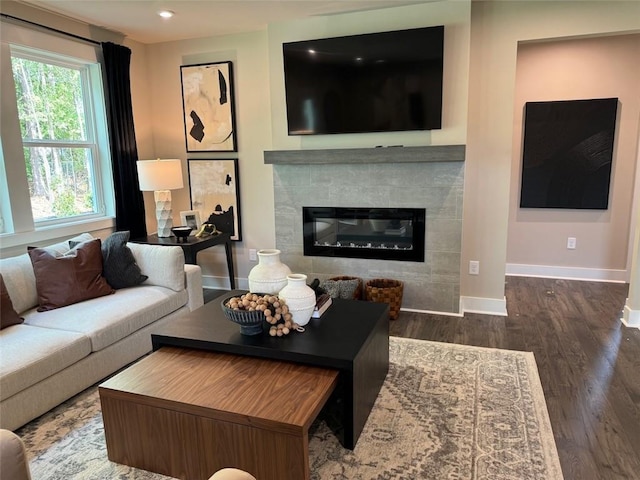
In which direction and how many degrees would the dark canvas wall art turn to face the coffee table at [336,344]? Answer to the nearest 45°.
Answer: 0° — it already faces it

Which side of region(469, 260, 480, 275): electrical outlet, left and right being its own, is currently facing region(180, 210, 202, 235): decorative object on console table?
right

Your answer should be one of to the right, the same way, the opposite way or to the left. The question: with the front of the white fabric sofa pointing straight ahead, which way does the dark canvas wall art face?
to the right

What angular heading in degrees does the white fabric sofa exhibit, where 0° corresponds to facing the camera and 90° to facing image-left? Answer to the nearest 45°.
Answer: approximately 315°

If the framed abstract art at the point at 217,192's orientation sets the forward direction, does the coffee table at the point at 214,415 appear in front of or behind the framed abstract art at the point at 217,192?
in front

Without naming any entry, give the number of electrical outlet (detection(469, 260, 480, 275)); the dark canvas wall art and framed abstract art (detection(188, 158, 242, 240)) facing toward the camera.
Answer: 3

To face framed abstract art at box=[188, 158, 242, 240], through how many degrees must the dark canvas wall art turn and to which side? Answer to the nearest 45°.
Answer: approximately 45° to its right

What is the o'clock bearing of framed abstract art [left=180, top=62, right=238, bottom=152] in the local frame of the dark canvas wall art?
The framed abstract art is roughly at 2 o'clock from the dark canvas wall art.

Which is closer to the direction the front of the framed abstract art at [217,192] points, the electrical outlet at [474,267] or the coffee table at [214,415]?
the coffee table

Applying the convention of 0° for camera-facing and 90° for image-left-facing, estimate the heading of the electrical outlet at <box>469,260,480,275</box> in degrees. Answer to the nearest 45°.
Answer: approximately 0°

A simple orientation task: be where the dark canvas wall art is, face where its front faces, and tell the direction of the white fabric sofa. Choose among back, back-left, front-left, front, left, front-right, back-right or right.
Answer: front-right

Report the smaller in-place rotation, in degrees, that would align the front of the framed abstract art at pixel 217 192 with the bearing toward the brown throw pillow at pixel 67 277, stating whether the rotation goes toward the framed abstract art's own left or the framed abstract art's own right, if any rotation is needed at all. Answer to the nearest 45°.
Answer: approximately 45° to the framed abstract art's own right
